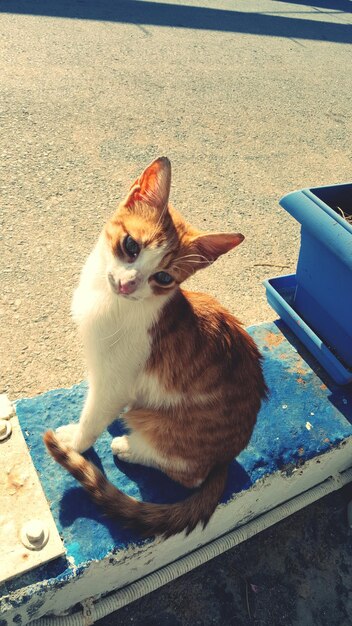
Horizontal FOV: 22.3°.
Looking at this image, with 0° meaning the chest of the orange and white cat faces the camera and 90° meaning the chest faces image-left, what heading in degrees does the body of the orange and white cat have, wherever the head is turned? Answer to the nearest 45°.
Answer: approximately 90°

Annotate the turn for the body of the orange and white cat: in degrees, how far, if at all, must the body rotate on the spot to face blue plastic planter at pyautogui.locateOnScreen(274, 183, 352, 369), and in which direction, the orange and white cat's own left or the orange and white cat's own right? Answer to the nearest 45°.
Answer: approximately 135° to the orange and white cat's own right

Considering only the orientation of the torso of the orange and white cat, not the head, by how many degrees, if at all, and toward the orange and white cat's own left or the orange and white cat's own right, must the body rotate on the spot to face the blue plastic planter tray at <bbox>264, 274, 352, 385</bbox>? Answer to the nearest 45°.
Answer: approximately 135° to the orange and white cat's own right
